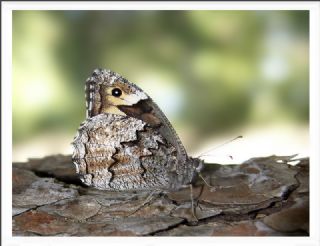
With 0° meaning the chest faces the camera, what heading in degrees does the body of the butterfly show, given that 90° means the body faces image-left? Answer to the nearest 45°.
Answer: approximately 270°
